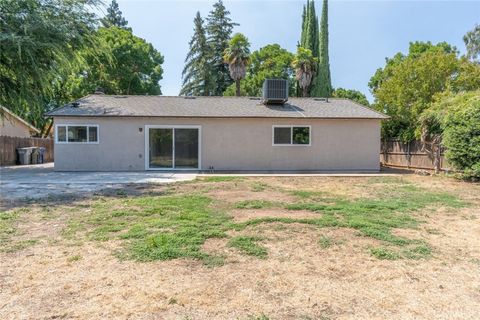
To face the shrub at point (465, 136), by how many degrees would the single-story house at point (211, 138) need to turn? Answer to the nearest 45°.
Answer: approximately 135° to its right

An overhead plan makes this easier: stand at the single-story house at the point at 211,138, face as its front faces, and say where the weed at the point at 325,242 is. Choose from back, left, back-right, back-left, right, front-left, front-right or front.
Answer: back

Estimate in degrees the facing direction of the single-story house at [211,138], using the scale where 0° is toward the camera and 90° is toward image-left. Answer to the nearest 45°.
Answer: approximately 180°

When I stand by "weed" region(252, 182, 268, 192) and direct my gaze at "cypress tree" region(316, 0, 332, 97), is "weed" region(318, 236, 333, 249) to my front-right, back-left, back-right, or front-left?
back-right

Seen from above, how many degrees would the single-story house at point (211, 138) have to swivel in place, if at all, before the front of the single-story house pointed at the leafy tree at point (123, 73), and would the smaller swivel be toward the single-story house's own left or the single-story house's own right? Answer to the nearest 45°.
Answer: approximately 45° to the single-story house's own left

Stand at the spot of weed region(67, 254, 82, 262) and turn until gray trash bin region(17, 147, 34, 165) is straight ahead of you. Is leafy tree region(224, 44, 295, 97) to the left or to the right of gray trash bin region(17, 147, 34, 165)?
right

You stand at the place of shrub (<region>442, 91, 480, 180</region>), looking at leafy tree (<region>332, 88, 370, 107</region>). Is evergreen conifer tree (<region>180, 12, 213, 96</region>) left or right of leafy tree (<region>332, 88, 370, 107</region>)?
left

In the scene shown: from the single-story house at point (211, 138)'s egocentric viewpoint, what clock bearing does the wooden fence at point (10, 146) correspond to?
The wooden fence is roughly at 10 o'clock from the single-story house.
